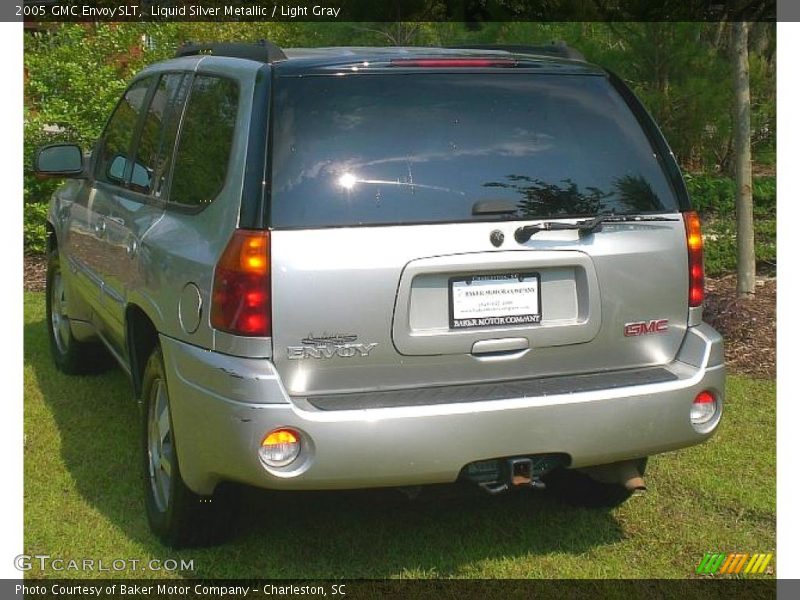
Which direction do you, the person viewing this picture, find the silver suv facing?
facing away from the viewer and to the left of the viewer
